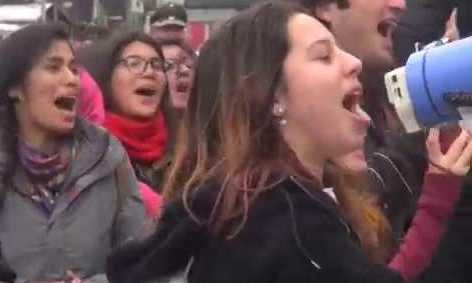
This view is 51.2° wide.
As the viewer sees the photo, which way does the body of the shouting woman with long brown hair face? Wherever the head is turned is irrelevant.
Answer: to the viewer's right

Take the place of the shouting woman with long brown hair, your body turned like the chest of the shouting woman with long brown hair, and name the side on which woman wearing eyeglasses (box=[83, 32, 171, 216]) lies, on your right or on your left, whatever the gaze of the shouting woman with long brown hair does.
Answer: on your left

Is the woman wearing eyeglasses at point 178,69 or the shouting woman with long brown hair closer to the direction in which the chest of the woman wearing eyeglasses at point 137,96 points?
the shouting woman with long brown hair

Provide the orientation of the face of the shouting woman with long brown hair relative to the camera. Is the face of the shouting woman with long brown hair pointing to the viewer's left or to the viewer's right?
to the viewer's right

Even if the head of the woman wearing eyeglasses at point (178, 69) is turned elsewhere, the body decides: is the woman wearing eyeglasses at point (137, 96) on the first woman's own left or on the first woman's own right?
on the first woman's own right
